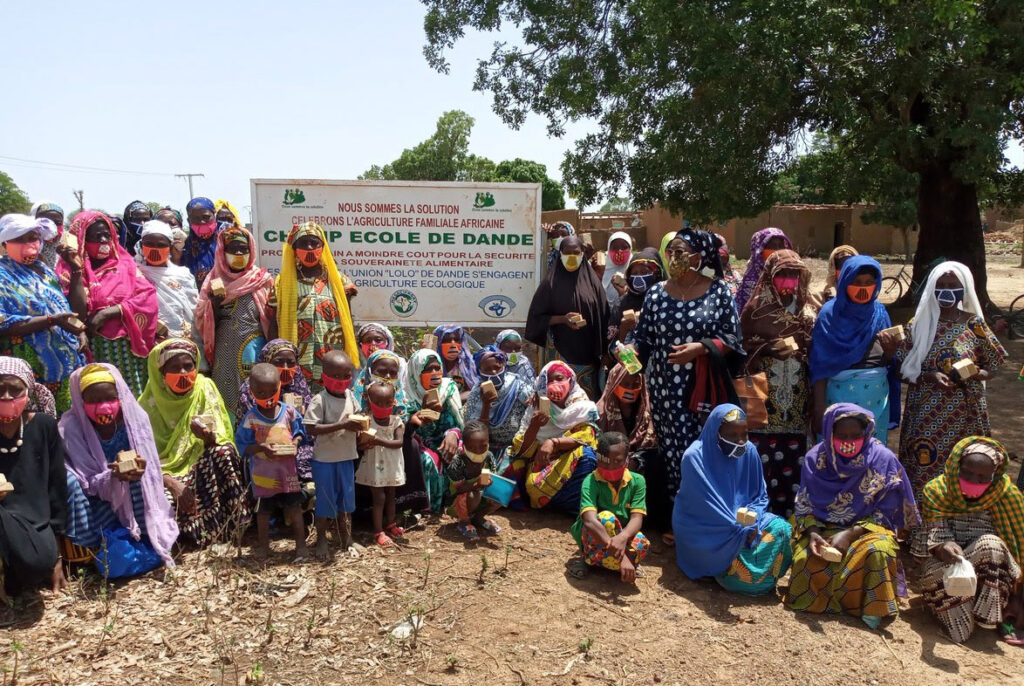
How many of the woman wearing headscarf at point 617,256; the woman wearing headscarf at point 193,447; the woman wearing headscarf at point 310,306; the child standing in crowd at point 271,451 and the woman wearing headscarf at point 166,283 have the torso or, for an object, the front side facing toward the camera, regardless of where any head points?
5

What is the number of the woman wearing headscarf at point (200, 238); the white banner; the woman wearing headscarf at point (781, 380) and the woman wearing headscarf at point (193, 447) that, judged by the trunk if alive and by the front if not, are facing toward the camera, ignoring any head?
4

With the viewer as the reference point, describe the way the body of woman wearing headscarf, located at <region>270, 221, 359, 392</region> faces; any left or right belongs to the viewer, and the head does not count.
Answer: facing the viewer

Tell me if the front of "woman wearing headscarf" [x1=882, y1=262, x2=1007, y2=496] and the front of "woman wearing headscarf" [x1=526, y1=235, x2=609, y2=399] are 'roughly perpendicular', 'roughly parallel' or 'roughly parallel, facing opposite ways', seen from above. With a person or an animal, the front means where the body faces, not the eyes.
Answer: roughly parallel

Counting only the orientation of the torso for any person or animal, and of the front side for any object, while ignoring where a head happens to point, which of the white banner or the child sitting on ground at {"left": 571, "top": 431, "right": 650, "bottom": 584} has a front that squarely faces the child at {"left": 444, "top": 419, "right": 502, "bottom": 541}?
the white banner

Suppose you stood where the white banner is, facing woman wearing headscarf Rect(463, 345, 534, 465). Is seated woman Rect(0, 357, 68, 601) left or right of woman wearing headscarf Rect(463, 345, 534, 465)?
right

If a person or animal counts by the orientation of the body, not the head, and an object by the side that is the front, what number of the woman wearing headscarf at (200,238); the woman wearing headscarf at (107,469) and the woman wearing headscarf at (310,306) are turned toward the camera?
3

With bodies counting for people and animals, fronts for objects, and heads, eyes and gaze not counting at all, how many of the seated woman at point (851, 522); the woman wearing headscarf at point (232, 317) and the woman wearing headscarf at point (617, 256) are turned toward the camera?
3

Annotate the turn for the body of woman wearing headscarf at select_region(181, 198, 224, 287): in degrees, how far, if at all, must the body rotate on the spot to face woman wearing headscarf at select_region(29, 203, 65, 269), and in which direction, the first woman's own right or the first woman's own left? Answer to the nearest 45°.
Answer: approximately 90° to the first woman's own right

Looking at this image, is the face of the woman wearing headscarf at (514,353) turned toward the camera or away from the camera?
toward the camera

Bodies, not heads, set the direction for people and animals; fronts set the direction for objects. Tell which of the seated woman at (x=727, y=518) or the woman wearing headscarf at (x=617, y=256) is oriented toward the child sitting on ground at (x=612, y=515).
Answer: the woman wearing headscarf

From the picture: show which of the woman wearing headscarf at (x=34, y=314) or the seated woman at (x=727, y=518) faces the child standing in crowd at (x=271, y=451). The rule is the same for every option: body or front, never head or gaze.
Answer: the woman wearing headscarf

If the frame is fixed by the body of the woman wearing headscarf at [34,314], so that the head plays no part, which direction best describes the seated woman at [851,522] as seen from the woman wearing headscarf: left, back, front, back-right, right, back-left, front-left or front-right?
front

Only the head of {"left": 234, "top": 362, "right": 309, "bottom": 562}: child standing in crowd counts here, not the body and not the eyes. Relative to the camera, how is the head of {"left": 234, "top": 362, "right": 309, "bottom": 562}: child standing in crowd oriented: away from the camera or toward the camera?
toward the camera

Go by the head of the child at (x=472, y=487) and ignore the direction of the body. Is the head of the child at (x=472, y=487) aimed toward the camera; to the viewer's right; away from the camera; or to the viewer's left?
toward the camera

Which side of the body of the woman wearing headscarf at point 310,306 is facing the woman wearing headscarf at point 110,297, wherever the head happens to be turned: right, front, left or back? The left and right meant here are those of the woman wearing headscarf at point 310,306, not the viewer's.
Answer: right

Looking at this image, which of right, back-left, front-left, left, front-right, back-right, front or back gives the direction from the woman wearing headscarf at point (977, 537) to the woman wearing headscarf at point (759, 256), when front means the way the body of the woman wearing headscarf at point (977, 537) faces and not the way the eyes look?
back-right

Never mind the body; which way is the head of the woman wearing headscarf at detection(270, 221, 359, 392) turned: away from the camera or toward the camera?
toward the camera

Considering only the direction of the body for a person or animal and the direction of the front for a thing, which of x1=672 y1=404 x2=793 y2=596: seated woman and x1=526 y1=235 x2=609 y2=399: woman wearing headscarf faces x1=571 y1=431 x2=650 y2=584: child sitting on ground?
the woman wearing headscarf

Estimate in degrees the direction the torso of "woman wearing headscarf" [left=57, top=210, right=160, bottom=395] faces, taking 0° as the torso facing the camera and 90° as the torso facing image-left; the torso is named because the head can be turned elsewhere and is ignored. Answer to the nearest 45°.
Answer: approximately 0°

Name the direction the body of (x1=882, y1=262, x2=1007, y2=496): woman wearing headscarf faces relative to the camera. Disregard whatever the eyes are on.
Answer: toward the camera
